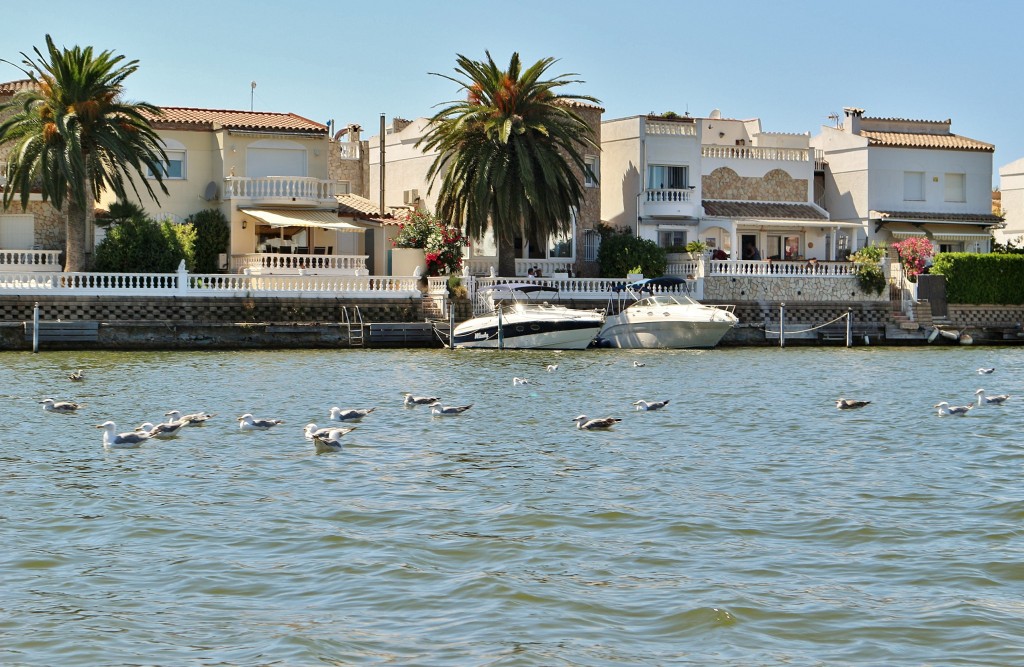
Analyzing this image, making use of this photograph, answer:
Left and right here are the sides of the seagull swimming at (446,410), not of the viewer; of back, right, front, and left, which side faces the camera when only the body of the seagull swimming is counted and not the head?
left

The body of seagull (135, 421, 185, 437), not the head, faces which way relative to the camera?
to the viewer's left

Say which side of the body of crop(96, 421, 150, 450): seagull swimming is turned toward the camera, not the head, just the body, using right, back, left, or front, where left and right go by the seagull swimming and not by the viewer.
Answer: left

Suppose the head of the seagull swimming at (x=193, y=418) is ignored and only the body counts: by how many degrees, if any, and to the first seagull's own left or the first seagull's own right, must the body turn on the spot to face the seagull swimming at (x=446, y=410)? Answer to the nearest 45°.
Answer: approximately 180°

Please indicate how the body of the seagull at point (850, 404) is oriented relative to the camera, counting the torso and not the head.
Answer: to the viewer's left

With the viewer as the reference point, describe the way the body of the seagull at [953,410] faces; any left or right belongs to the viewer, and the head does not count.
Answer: facing to the left of the viewer

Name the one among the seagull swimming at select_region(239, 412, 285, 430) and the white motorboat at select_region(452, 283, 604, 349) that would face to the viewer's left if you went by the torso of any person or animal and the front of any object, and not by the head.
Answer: the seagull swimming

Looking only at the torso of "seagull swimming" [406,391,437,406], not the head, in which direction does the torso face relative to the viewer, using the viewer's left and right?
facing to the left of the viewer
